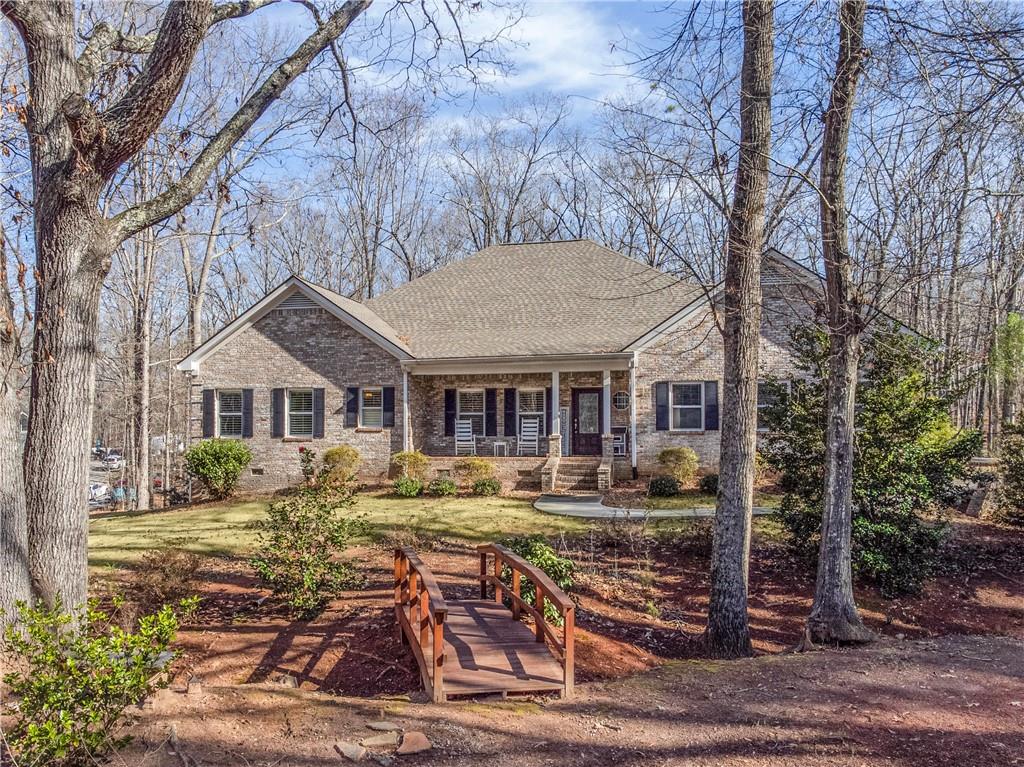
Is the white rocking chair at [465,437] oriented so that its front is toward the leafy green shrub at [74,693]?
yes

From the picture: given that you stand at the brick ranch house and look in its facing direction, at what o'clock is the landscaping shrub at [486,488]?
The landscaping shrub is roughly at 12 o'clock from the brick ranch house.

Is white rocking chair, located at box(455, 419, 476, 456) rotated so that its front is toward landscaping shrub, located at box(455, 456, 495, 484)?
yes

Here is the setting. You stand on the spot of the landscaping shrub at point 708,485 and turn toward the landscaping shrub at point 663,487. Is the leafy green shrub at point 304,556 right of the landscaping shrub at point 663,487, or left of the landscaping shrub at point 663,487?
left

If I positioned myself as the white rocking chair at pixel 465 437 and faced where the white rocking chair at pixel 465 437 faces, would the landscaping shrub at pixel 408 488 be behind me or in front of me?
in front

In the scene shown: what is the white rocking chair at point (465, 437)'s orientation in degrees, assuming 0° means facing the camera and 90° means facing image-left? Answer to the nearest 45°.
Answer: approximately 0°

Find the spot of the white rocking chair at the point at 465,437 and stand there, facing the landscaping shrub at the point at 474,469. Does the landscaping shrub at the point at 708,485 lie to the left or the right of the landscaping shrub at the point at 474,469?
left

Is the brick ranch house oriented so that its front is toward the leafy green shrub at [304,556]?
yes

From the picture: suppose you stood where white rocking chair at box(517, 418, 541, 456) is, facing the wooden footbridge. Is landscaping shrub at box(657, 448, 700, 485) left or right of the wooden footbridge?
left
